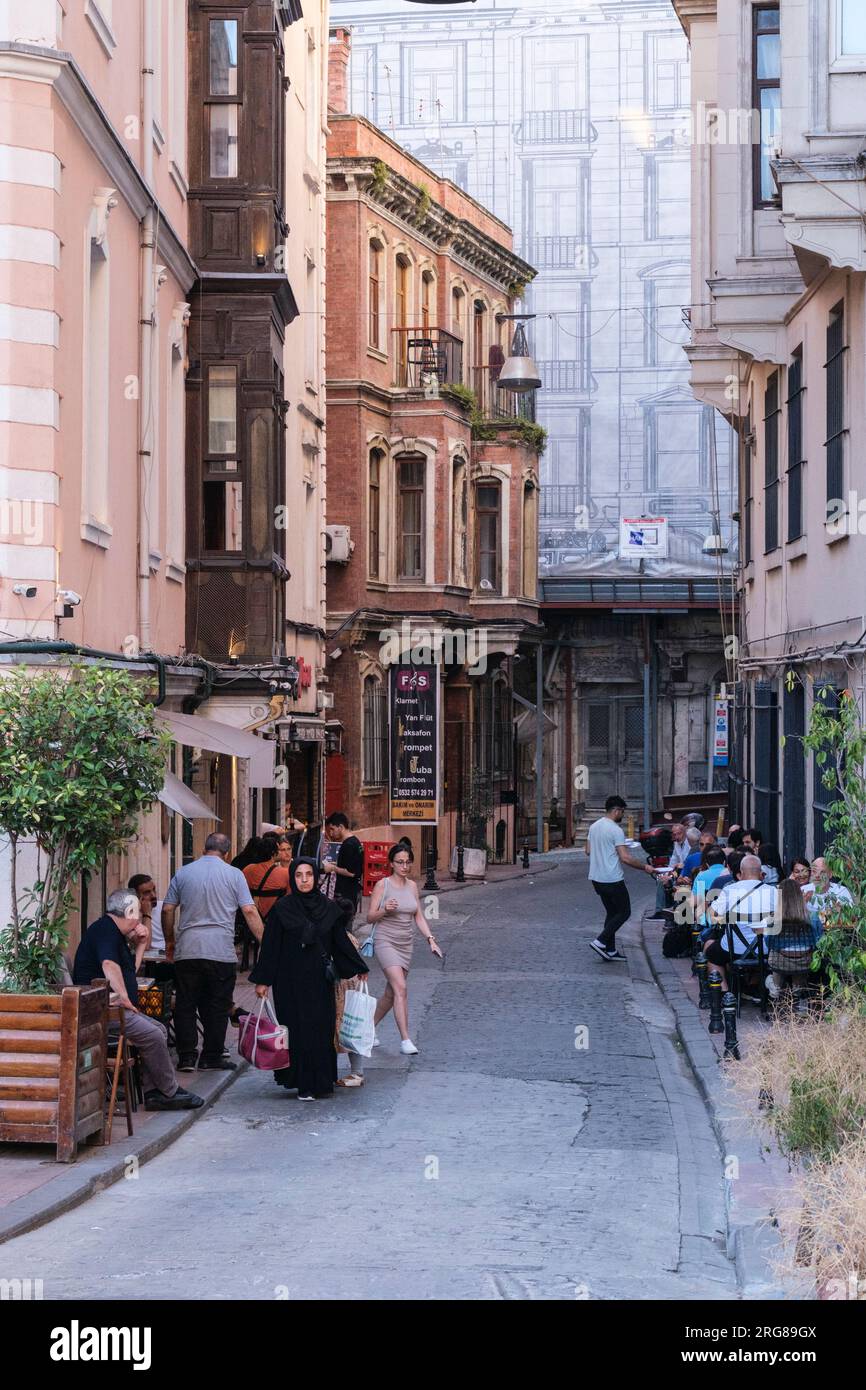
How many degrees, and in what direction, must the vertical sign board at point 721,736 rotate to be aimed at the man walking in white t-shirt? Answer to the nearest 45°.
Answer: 0° — it already faces them

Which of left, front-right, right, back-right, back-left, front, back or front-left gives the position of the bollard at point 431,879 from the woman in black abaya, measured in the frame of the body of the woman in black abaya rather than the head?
back

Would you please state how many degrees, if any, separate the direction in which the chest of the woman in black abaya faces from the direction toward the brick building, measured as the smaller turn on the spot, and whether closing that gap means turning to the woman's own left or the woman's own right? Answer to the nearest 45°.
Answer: approximately 180°

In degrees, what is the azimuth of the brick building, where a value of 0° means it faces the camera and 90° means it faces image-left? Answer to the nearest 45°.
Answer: approximately 315°

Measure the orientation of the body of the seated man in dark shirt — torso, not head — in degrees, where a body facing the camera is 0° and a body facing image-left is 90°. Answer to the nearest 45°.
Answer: approximately 270°

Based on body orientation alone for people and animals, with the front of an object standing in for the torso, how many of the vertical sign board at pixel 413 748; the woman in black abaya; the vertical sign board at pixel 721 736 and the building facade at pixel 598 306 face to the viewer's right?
0

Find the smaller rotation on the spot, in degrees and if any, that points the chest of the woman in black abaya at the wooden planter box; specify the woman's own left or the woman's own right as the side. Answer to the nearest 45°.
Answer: approximately 45° to the woman's own right

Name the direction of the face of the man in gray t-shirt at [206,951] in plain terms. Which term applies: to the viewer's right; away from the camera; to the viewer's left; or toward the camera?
away from the camera

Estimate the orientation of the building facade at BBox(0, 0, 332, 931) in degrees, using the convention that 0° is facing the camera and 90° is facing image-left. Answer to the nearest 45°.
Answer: approximately 270°

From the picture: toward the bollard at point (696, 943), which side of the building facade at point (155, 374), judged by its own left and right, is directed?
front

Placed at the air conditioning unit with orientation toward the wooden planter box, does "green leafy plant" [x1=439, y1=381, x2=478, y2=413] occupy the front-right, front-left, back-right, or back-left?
back-left

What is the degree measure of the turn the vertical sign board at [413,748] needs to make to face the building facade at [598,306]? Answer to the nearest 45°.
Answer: approximately 180°

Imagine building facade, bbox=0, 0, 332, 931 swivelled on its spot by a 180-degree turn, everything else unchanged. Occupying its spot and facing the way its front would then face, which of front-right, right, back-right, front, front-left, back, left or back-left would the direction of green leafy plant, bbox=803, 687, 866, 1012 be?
back-left
